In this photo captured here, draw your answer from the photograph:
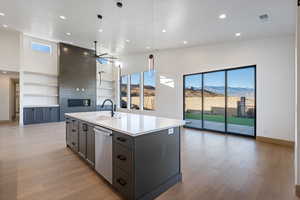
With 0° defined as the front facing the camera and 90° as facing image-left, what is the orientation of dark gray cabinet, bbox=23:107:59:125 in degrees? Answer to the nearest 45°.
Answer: approximately 0°

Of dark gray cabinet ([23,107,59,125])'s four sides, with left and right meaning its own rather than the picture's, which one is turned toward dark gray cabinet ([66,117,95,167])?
front

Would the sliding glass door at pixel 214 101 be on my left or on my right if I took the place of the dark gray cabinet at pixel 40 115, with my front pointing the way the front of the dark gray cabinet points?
on my left

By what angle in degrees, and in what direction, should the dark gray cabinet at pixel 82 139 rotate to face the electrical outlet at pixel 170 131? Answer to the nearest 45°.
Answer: approximately 90° to its left

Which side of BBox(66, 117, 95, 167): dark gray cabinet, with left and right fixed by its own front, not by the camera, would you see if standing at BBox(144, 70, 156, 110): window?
back

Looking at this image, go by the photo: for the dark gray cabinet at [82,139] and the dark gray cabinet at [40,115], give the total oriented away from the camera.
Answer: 0

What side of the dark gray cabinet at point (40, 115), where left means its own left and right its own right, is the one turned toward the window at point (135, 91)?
left

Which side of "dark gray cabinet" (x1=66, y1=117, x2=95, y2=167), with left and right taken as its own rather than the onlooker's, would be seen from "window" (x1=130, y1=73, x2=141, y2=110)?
back

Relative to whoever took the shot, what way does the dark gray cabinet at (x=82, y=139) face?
facing the viewer and to the left of the viewer
